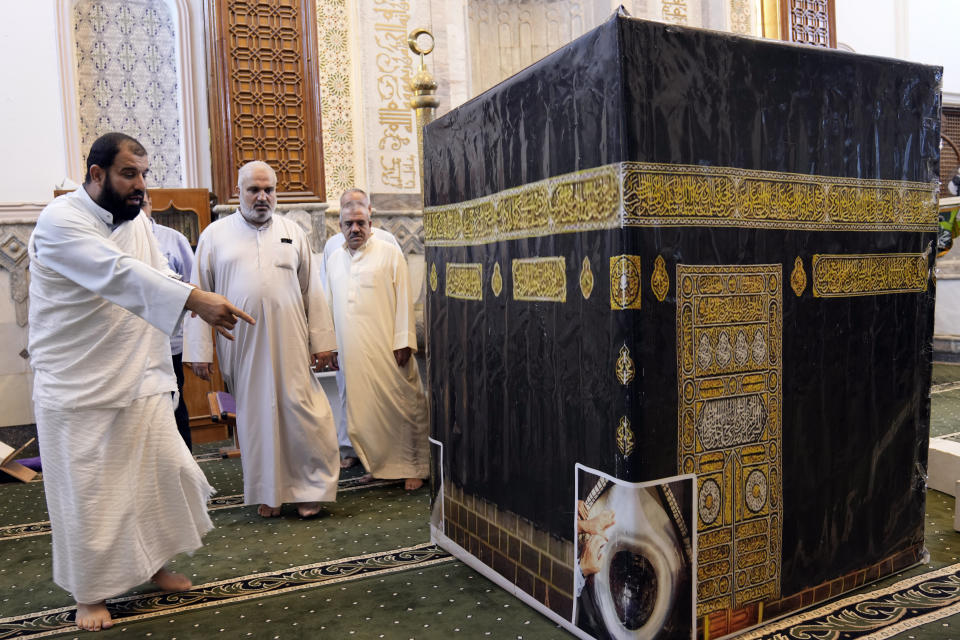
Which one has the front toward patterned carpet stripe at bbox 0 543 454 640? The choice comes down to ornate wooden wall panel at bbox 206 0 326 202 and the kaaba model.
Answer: the ornate wooden wall panel

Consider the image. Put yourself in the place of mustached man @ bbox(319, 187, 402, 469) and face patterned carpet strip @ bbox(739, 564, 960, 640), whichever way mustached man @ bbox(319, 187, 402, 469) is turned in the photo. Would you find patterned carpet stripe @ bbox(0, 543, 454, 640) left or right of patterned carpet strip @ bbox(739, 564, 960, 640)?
right

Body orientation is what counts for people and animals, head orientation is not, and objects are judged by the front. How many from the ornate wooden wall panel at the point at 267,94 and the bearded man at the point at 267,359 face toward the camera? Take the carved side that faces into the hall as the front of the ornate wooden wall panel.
2

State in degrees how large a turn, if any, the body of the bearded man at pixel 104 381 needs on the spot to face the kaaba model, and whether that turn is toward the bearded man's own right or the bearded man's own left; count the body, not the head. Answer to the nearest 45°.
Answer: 0° — they already face it

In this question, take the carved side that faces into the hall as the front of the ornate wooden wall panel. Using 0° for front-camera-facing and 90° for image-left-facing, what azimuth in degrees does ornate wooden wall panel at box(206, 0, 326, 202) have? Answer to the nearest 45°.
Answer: approximately 0°

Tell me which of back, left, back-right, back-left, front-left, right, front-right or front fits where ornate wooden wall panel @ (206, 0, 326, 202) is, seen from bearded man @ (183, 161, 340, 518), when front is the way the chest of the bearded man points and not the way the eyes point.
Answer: back

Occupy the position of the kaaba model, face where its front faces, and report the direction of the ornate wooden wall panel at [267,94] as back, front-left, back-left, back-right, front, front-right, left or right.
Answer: back
